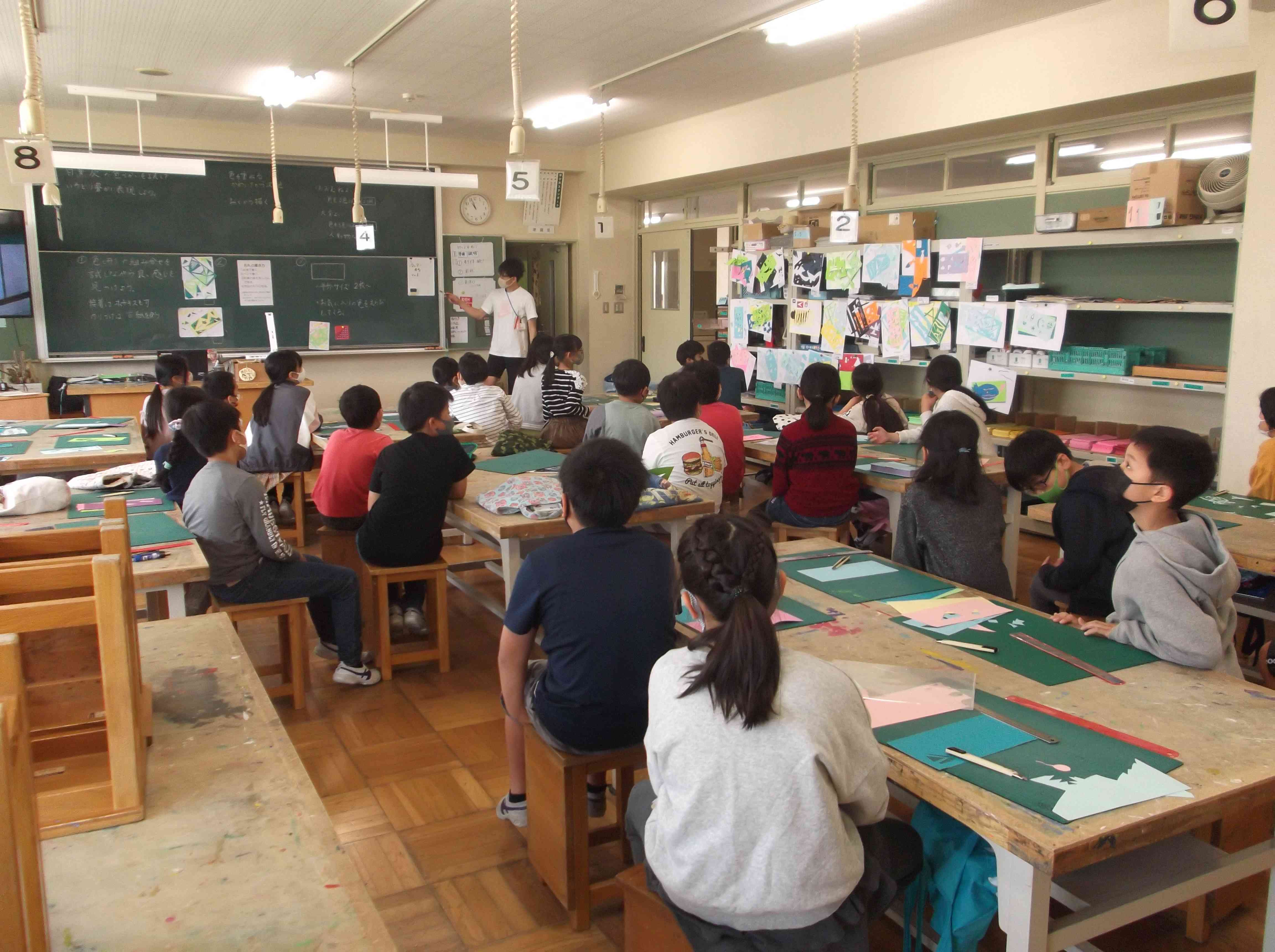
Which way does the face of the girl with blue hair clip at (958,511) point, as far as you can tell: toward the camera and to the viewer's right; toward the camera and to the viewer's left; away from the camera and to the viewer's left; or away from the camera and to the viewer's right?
away from the camera and to the viewer's left

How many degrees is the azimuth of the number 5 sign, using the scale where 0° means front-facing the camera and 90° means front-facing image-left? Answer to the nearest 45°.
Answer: approximately 0°

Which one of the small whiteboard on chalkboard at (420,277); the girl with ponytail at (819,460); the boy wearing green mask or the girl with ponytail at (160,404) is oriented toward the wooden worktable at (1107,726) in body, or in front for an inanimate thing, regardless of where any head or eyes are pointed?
the small whiteboard on chalkboard

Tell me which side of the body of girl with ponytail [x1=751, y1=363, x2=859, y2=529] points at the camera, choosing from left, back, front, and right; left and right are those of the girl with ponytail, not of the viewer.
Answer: back

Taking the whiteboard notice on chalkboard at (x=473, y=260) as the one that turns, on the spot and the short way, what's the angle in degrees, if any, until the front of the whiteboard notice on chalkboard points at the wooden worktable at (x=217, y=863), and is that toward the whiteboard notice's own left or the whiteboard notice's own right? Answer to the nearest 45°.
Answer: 0° — it already faces it

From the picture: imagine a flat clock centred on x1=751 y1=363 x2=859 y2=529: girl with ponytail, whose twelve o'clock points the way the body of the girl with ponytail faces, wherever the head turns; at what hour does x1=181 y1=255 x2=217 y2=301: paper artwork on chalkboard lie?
The paper artwork on chalkboard is roughly at 10 o'clock from the girl with ponytail.

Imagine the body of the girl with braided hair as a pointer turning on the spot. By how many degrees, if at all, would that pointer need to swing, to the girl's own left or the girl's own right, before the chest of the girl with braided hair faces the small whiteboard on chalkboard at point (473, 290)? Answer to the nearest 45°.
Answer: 0° — they already face it

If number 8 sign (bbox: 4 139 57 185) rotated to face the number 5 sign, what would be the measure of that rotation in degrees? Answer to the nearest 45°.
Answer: approximately 90° to its left

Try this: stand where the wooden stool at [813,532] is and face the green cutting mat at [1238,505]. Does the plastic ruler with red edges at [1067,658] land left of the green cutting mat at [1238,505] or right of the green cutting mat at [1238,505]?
right

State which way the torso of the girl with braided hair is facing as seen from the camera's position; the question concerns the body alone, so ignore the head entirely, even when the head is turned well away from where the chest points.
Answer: away from the camera

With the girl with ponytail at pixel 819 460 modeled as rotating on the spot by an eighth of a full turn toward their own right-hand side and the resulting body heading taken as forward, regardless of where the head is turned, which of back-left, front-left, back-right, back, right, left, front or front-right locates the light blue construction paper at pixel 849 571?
back-right

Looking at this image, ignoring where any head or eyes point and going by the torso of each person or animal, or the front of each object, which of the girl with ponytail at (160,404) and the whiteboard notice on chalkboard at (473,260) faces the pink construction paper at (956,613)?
the whiteboard notice on chalkboard
